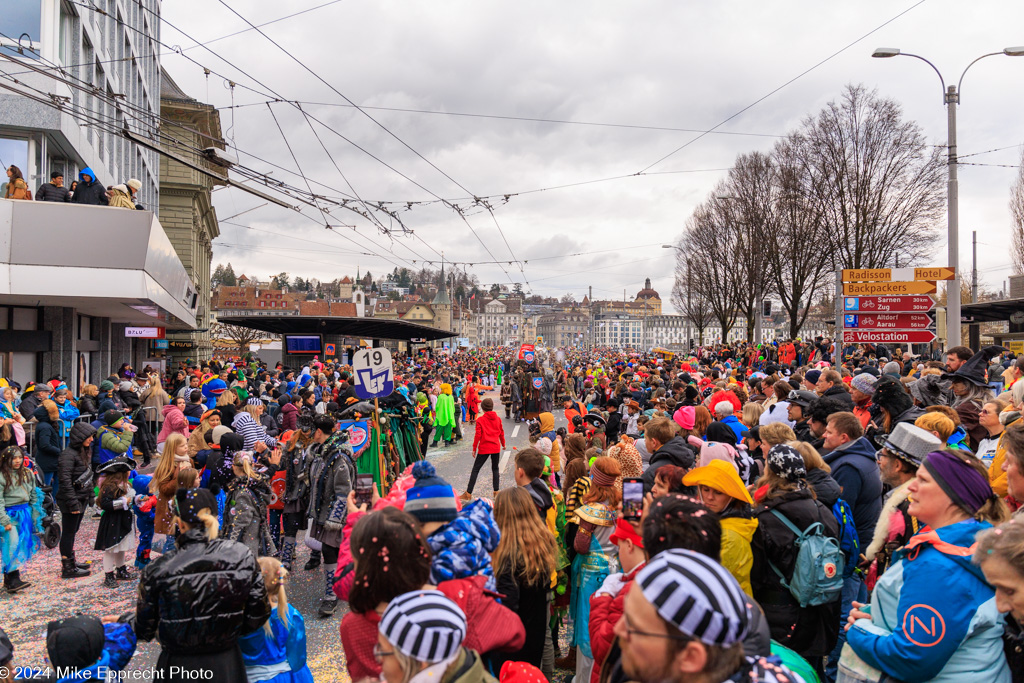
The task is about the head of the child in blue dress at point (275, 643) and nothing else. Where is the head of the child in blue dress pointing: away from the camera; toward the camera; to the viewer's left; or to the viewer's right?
away from the camera

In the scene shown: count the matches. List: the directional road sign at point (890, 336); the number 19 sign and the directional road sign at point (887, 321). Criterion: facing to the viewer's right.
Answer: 0

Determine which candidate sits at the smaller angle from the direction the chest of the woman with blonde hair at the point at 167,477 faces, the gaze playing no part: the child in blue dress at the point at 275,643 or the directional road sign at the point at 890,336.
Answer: the directional road sign

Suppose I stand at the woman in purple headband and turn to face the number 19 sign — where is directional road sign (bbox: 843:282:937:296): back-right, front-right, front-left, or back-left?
front-right

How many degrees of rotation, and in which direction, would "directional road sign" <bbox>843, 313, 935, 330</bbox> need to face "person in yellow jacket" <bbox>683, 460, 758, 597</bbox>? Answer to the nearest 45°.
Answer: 0° — it already faces them

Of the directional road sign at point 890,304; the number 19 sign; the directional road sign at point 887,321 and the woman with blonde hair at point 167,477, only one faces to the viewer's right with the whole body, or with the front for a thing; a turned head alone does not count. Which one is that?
the woman with blonde hair

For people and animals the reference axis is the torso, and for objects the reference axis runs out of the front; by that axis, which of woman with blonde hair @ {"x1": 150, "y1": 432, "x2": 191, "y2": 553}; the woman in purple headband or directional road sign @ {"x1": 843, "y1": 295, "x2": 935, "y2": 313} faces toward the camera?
the directional road sign

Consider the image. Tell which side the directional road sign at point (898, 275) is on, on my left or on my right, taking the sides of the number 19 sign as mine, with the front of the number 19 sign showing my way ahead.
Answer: on my left

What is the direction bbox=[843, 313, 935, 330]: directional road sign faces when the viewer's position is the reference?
facing the viewer

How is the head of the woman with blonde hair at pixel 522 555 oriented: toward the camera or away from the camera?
away from the camera

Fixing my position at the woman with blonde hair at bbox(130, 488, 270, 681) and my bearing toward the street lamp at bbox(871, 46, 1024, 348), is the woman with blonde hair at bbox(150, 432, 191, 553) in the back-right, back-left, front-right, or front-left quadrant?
front-left

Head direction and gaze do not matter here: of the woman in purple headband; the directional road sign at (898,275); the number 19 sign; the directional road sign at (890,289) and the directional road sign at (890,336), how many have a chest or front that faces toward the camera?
4

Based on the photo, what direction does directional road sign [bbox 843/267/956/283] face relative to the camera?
toward the camera

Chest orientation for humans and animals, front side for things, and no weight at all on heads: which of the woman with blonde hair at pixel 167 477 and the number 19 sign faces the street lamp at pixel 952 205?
the woman with blonde hair

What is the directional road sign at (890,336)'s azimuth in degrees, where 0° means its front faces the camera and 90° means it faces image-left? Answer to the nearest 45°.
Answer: approximately 0°

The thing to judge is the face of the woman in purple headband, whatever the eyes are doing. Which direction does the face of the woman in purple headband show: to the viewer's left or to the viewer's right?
to the viewer's left
